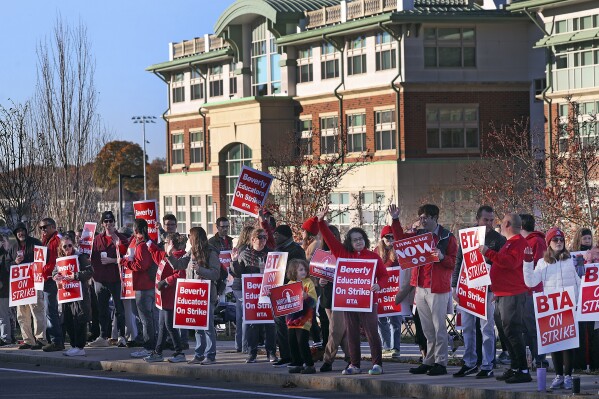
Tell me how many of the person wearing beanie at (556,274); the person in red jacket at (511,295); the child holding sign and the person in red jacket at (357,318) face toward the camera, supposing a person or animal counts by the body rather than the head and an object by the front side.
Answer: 3

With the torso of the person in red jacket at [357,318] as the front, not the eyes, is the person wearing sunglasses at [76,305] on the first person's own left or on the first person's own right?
on the first person's own right

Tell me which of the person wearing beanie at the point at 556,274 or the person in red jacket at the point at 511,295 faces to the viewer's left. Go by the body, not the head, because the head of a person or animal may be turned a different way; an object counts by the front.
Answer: the person in red jacket

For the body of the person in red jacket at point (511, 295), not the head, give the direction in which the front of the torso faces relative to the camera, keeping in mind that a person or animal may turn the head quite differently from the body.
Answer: to the viewer's left

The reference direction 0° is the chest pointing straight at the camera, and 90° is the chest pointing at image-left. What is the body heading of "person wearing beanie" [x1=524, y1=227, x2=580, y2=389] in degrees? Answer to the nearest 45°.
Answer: approximately 0°

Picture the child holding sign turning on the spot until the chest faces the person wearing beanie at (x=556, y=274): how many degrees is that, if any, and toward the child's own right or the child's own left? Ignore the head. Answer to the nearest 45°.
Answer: approximately 45° to the child's own left

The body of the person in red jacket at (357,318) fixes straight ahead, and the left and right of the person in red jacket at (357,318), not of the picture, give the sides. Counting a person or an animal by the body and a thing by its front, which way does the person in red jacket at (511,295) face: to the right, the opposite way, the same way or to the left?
to the right
